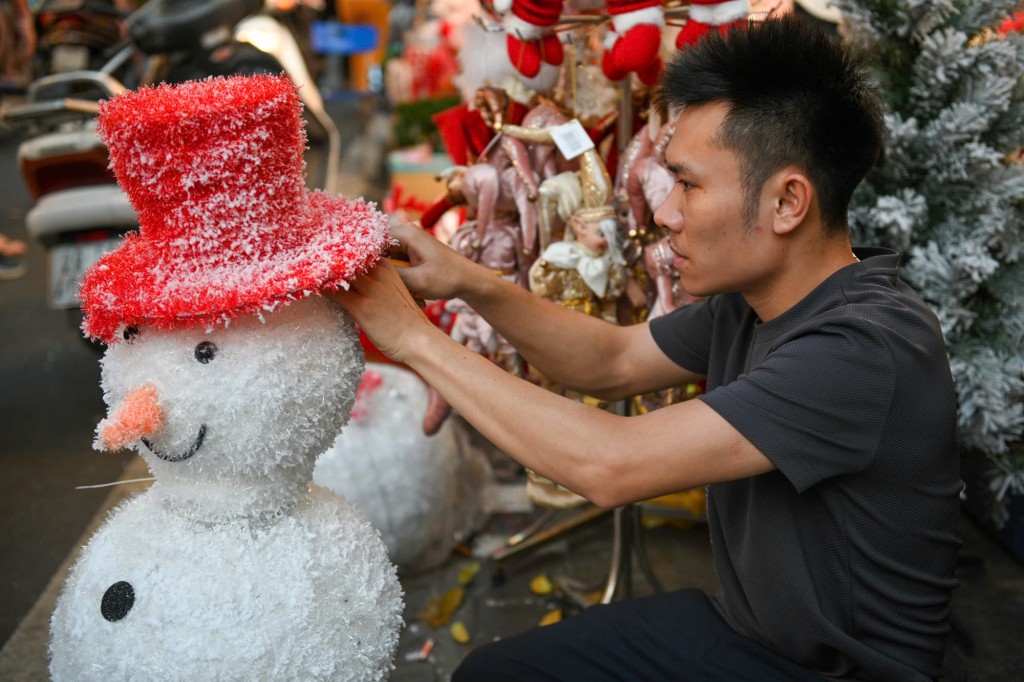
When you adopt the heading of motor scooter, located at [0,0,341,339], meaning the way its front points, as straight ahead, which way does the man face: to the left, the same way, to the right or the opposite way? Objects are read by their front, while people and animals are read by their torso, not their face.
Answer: to the left

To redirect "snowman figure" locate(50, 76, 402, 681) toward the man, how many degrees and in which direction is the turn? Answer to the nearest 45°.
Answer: approximately 135° to its left

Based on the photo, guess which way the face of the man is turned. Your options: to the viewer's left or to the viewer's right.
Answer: to the viewer's left

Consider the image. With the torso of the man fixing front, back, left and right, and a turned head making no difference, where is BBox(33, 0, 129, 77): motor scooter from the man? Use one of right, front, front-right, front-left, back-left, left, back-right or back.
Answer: front-right

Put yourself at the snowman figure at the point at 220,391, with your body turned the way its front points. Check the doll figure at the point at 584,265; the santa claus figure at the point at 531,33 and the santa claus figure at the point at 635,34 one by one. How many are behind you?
3

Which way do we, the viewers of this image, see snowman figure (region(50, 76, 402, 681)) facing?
facing the viewer and to the left of the viewer

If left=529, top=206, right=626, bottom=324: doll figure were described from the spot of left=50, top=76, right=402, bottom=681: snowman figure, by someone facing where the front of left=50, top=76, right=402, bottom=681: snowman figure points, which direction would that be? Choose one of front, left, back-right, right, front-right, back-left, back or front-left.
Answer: back

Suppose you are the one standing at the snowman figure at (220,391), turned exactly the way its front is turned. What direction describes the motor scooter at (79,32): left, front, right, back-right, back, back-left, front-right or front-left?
back-right

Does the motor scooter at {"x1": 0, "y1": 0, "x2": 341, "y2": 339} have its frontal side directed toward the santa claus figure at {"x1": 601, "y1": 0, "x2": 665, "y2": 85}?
no

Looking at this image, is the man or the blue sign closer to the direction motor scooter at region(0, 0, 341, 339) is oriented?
the blue sign

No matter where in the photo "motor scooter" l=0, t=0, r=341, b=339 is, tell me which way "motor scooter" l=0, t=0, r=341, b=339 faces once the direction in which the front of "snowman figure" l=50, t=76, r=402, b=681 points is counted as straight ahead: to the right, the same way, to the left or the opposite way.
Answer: the opposite way

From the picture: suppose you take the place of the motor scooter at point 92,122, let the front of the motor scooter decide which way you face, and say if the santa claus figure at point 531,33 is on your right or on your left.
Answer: on your right

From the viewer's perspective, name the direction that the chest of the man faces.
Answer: to the viewer's left

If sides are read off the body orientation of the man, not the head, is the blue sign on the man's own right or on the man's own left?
on the man's own right

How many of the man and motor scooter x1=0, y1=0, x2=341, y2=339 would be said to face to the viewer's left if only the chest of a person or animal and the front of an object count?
1

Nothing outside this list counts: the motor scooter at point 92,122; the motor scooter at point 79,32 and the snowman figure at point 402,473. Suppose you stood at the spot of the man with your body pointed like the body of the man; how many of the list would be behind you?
0

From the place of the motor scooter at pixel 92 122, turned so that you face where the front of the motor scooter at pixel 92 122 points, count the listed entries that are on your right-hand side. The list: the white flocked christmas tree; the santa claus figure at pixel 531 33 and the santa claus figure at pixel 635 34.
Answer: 3

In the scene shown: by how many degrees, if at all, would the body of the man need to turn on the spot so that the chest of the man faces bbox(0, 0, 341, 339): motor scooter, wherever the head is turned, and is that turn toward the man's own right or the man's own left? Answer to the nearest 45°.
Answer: approximately 45° to the man's own right

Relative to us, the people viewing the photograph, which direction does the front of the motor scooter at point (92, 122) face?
facing away from the viewer and to the right of the viewer

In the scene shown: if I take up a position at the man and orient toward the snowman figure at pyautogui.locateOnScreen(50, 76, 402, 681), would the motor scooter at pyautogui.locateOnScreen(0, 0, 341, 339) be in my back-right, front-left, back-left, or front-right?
front-right

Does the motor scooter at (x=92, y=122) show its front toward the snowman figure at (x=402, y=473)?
no

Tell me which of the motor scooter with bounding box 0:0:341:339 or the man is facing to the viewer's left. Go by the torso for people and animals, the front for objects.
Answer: the man
